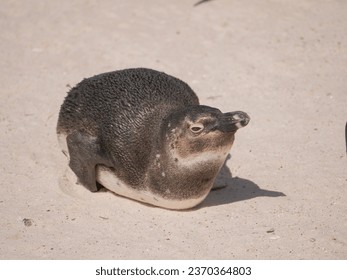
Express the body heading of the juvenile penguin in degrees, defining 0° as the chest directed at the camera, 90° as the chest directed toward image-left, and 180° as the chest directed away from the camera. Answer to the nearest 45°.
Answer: approximately 315°
